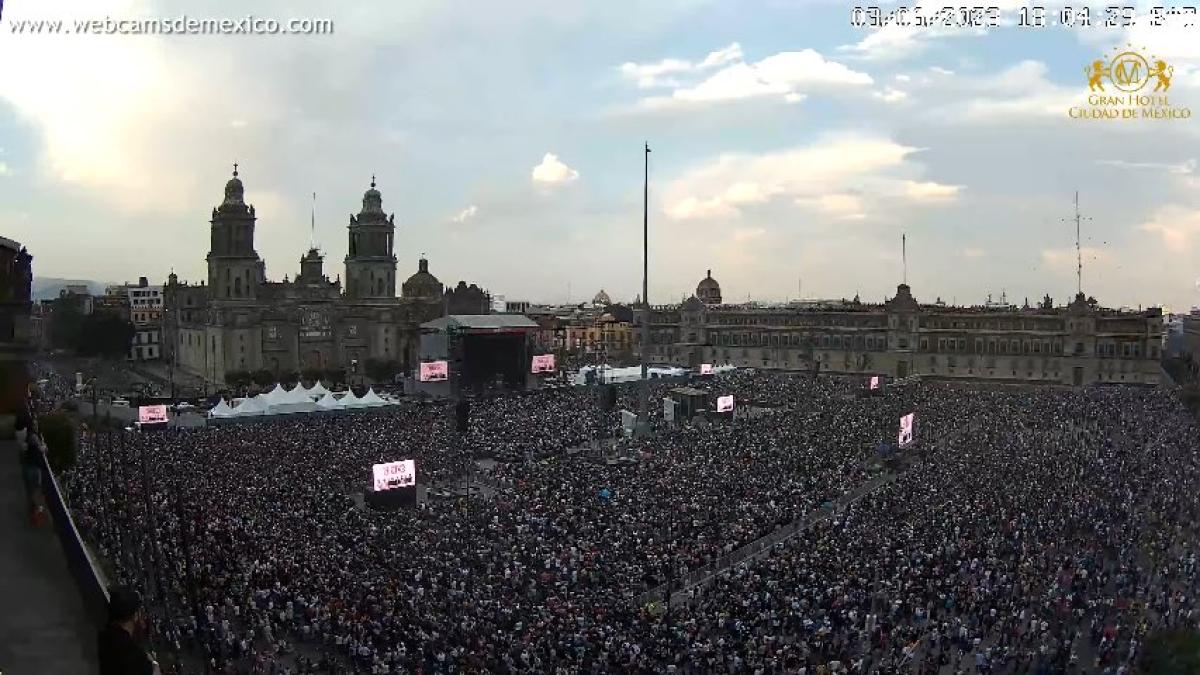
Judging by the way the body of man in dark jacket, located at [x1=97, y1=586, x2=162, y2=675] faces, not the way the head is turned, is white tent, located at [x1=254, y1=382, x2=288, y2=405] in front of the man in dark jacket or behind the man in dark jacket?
in front

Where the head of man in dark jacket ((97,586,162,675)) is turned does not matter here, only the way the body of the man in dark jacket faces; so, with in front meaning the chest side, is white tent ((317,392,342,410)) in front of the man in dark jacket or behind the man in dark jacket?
in front

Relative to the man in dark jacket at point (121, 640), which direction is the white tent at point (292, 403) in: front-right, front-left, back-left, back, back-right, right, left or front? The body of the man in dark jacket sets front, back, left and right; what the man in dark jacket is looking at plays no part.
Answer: front-left

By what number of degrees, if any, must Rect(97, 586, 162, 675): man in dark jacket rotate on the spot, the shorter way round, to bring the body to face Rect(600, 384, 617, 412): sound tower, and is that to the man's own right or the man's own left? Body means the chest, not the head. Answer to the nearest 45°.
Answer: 0° — they already face it

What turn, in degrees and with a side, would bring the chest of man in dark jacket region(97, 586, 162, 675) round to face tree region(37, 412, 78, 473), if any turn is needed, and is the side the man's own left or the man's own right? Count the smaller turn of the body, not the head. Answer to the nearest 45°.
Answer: approximately 45° to the man's own left

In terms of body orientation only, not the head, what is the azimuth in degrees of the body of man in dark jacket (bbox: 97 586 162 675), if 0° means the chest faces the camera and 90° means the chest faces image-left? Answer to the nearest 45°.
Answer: approximately 225°

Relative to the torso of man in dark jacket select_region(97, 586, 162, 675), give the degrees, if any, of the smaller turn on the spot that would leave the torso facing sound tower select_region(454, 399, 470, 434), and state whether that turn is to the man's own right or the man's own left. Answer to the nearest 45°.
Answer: approximately 45° to the man's own left
